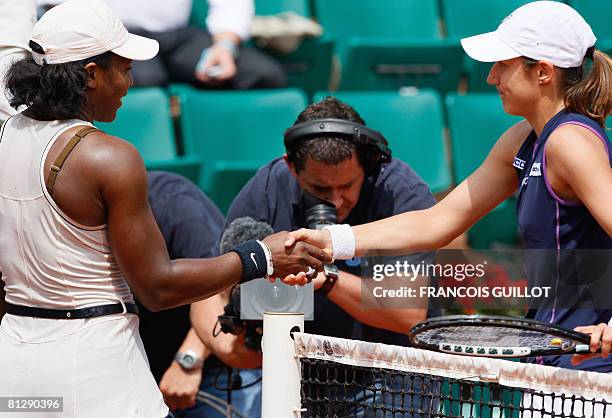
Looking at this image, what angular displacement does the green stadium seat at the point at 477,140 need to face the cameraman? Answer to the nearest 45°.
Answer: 0° — it already faces them

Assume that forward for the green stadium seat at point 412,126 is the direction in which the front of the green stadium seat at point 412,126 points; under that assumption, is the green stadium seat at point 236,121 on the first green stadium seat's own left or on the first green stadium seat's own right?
on the first green stadium seat's own right

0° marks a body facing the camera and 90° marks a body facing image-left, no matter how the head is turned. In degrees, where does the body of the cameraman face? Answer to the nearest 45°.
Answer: approximately 0°

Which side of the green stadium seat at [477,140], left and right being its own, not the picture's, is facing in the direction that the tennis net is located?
front

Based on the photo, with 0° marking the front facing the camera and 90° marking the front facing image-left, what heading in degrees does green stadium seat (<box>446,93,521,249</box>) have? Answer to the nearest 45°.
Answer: approximately 0°

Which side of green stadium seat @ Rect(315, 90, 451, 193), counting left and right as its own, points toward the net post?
front

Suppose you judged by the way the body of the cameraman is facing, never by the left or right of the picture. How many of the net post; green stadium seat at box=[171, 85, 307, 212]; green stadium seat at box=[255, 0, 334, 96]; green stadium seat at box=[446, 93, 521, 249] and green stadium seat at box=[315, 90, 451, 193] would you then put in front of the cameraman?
1

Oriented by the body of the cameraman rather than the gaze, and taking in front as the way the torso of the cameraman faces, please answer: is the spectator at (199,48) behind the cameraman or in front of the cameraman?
behind

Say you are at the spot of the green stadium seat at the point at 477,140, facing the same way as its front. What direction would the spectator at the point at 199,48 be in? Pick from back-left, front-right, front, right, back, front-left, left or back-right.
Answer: right

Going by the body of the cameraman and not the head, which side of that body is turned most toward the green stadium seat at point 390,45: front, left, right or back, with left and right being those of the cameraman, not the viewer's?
back
